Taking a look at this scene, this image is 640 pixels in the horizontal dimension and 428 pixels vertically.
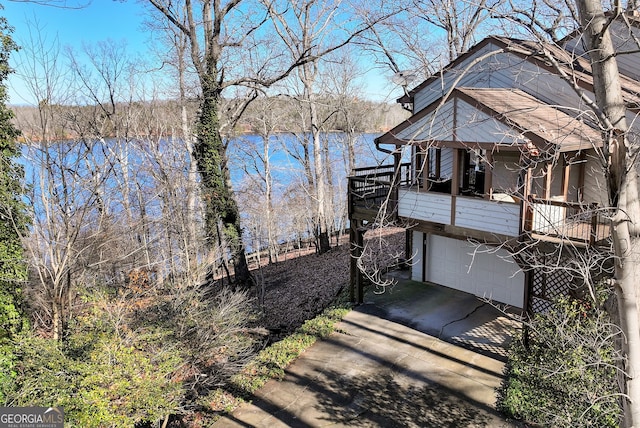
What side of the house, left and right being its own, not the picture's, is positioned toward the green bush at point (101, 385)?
front

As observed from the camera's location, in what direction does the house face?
facing the viewer and to the left of the viewer

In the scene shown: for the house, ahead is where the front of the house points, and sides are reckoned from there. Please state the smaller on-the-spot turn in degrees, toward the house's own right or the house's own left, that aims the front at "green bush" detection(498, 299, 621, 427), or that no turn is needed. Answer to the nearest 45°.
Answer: approximately 45° to the house's own left
